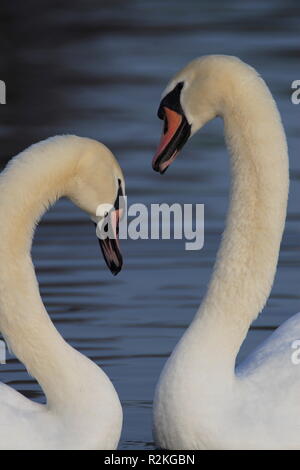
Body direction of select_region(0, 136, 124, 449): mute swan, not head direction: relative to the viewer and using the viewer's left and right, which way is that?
facing to the right of the viewer

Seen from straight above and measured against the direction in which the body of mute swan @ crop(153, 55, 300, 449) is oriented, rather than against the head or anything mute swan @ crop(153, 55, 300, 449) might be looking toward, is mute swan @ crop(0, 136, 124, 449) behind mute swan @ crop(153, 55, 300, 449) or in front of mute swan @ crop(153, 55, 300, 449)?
in front

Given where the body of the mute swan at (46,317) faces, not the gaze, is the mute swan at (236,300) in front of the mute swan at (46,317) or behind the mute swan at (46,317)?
in front

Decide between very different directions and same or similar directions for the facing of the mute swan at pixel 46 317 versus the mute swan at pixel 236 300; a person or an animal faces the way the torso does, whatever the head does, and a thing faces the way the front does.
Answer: very different directions

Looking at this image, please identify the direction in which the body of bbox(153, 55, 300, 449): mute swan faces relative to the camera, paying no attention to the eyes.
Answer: to the viewer's left

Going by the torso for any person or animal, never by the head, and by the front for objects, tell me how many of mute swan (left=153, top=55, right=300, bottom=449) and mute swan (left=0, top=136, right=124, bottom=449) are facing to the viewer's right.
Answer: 1
